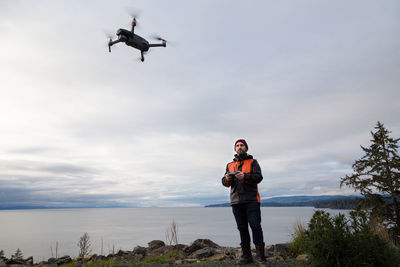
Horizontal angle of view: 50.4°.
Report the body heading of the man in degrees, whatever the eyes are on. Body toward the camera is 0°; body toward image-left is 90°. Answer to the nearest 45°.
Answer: approximately 45°

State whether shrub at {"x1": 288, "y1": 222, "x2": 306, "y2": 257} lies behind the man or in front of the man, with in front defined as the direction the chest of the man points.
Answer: behind

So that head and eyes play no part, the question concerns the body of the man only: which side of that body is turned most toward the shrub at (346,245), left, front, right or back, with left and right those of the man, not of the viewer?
left

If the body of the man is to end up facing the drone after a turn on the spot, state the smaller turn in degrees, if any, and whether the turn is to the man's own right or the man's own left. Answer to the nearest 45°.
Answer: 0° — they already face it
